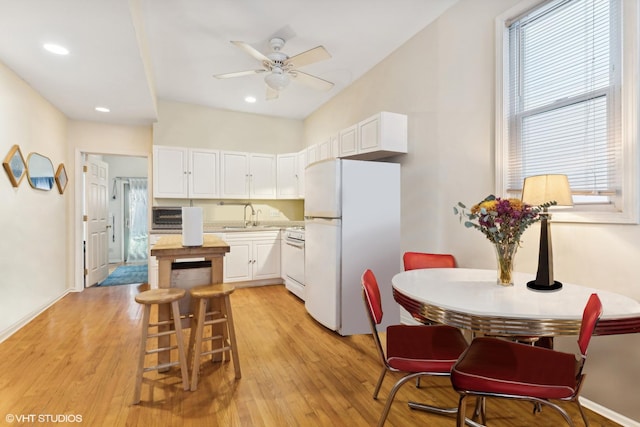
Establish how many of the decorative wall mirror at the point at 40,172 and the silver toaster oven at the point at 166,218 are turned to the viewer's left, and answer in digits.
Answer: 0

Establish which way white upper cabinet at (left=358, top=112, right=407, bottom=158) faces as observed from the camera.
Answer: facing the viewer and to the left of the viewer

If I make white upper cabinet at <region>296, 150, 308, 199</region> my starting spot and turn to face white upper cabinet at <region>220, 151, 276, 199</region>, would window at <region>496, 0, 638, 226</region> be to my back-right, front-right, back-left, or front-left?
back-left

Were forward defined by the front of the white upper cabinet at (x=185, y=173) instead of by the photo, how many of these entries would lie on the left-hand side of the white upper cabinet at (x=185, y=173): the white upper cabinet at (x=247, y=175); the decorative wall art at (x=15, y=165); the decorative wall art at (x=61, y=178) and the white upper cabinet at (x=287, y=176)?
2

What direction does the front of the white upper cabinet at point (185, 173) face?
toward the camera

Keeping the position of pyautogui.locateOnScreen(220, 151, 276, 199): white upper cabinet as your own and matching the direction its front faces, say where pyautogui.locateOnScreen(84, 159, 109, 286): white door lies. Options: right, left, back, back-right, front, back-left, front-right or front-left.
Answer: right

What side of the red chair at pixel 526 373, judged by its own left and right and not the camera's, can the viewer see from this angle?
left

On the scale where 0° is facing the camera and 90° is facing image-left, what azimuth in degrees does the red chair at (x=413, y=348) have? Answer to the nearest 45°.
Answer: approximately 270°

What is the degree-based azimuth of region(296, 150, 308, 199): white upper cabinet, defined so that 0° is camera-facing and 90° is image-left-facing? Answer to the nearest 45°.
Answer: approximately 90°

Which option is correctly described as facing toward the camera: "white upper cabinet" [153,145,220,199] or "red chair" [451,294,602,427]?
the white upper cabinet

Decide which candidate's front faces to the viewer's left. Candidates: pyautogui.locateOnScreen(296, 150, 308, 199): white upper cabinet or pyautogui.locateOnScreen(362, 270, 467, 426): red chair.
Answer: the white upper cabinet

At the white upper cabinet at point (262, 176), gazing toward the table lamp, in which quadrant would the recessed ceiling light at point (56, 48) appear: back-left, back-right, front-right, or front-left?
front-right

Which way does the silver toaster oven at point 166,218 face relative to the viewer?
toward the camera

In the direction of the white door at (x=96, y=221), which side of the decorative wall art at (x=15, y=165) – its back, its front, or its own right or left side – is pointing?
left

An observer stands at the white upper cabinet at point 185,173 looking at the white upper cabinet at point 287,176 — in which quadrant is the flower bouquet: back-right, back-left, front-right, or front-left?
front-right

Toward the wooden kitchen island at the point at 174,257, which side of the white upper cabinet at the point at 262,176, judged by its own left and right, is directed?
front

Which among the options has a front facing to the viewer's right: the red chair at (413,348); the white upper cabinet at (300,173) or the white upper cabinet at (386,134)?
the red chair

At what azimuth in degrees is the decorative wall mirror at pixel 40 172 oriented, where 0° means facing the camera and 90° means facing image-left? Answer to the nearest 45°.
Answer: approximately 315°
